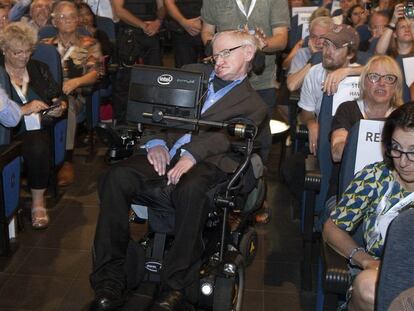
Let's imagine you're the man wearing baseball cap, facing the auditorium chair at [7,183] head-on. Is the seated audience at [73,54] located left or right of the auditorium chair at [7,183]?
right

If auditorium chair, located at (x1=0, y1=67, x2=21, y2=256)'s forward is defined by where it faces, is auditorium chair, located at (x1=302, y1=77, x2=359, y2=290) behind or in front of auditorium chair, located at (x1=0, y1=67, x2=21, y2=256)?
in front

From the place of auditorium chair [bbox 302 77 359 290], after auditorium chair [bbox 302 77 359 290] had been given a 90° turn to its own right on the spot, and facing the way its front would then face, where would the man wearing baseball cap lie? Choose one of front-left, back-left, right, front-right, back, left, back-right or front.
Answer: front-right

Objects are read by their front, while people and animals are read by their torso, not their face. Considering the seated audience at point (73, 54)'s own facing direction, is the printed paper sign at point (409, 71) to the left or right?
on their left

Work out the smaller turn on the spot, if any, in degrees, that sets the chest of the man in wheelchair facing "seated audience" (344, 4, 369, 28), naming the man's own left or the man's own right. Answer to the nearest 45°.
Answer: approximately 180°

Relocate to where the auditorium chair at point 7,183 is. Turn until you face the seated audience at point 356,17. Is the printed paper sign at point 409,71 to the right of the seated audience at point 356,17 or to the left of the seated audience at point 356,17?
right

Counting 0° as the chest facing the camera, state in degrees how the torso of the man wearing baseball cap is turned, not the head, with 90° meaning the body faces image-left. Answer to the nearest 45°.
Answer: approximately 45°
